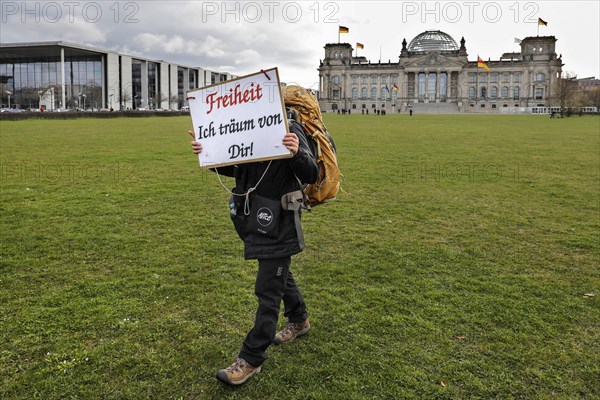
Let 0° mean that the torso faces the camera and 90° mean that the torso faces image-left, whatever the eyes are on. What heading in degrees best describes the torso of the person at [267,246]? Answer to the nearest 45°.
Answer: approximately 45°
